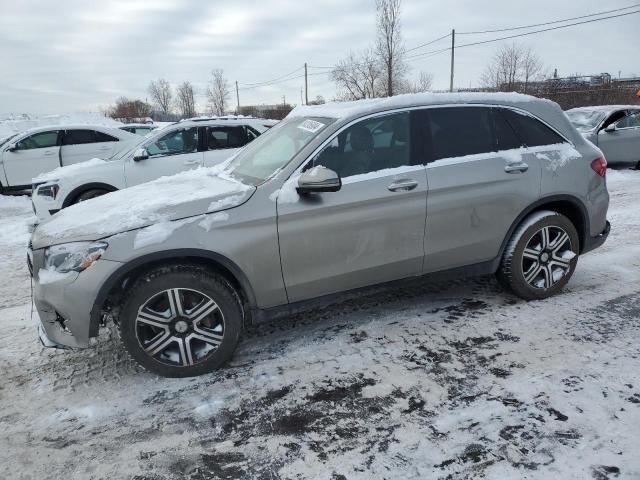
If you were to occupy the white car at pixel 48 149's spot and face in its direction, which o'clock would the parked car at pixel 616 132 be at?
The parked car is roughly at 7 o'clock from the white car.

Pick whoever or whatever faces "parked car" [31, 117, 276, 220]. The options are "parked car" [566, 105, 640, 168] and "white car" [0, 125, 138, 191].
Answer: "parked car" [566, 105, 640, 168]

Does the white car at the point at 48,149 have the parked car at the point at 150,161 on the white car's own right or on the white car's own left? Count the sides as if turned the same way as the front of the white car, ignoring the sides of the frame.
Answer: on the white car's own left

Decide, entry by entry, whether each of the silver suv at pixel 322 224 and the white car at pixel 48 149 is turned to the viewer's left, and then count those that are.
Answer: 2

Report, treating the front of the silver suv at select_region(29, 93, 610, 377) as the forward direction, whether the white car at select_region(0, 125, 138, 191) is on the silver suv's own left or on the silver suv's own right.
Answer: on the silver suv's own right

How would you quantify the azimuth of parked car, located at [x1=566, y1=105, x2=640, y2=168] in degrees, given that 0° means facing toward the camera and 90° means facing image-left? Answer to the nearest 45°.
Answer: approximately 45°

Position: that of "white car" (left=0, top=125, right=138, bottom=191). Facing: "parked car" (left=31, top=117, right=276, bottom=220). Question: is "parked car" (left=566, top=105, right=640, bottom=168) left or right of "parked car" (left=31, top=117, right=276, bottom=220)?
left

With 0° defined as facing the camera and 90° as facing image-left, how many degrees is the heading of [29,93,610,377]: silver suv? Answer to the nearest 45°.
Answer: approximately 90°

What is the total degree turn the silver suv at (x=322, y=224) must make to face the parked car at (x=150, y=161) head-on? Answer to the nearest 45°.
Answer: approximately 45° to its right

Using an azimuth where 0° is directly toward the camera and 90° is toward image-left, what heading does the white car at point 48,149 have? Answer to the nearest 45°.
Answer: approximately 90°

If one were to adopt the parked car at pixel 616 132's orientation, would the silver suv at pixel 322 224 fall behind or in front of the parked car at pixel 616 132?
in front
